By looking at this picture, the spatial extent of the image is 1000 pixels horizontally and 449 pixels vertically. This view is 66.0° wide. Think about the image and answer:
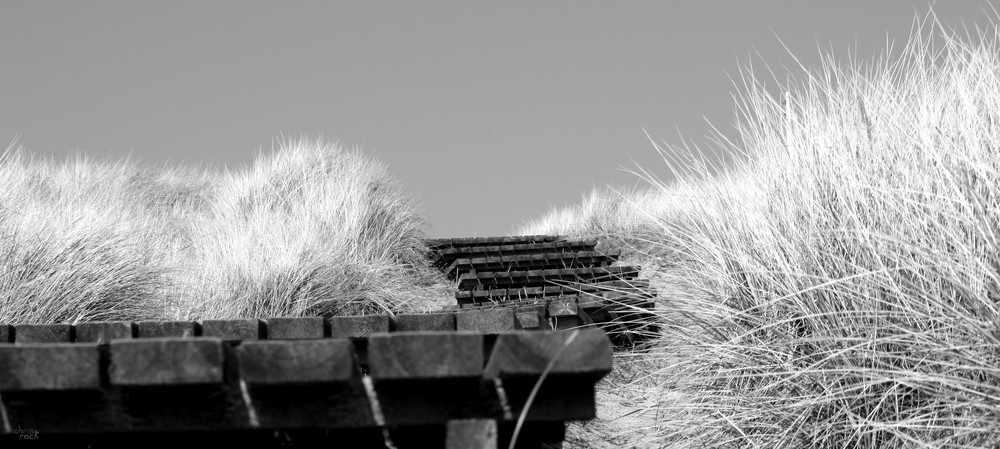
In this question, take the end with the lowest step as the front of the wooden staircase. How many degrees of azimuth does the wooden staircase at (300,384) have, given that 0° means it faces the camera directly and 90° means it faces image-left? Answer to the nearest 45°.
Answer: approximately 0°

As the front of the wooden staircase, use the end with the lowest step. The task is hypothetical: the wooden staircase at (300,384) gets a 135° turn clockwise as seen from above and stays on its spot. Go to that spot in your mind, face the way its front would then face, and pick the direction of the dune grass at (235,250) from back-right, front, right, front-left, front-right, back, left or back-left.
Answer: front-right
